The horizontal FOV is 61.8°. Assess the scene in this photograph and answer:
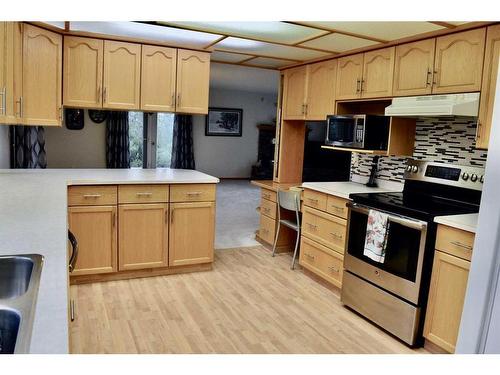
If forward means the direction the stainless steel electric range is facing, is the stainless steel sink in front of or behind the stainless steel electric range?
in front

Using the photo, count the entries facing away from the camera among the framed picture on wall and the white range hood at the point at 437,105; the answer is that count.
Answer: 0

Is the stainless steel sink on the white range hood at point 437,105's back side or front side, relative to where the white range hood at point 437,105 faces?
on the front side

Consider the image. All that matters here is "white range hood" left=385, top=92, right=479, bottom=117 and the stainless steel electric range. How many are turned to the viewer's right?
0

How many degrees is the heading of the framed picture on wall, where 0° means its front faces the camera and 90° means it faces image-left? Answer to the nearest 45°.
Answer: approximately 0°

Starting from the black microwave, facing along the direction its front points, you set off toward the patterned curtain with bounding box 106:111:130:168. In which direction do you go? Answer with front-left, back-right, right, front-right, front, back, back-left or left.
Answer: right

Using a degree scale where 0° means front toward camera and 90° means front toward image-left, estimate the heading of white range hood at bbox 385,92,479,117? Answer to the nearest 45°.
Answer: approximately 45°

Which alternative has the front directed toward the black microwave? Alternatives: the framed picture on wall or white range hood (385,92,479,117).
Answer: the framed picture on wall

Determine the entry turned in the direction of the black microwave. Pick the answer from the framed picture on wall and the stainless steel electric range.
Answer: the framed picture on wall

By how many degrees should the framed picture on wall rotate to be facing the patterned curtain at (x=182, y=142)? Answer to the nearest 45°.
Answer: approximately 45° to its right

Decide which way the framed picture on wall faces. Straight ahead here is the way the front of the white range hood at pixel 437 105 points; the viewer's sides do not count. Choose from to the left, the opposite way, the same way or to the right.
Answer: to the left

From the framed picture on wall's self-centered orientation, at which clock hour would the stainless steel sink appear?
The stainless steel sink is roughly at 12 o'clock from the framed picture on wall.

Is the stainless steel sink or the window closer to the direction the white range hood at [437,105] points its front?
the stainless steel sink
